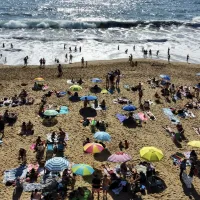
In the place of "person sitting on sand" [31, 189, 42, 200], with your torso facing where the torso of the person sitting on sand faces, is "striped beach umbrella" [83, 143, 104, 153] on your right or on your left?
on your right

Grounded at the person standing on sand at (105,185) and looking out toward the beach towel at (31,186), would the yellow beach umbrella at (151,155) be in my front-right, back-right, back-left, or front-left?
back-right

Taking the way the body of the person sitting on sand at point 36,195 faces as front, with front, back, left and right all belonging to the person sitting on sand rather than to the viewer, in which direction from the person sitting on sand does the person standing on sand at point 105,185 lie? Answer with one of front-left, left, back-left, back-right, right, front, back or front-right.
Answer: right

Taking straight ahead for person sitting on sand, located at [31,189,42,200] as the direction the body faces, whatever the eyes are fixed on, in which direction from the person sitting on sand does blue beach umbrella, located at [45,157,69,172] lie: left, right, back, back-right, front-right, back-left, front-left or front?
front-right

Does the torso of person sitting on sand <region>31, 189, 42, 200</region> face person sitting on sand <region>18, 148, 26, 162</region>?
yes

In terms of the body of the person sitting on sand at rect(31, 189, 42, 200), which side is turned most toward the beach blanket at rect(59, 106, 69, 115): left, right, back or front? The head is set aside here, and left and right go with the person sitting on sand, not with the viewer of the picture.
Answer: front

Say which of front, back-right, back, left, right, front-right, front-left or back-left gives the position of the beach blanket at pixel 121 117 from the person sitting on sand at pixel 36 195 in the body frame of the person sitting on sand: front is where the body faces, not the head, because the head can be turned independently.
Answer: front-right

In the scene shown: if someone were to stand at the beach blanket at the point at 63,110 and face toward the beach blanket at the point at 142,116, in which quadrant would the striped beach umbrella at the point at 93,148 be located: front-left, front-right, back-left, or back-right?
front-right

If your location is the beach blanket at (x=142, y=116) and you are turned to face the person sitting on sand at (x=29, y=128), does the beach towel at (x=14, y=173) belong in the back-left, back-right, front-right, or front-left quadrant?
front-left

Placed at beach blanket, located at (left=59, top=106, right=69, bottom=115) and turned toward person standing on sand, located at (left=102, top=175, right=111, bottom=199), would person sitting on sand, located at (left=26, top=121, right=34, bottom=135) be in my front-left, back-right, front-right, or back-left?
front-right

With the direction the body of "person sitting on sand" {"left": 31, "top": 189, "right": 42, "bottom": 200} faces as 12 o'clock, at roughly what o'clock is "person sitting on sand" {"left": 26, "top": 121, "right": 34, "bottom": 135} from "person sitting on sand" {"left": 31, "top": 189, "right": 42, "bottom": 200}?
"person sitting on sand" {"left": 26, "top": 121, "right": 34, "bottom": 135} is roughly at 12 o'clock from "person sitting on sand" {"left": 31, "top": 189, "right": 42, "bottom": 200}.

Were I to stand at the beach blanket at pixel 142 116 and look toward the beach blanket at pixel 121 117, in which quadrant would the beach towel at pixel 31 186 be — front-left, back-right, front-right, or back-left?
front-left

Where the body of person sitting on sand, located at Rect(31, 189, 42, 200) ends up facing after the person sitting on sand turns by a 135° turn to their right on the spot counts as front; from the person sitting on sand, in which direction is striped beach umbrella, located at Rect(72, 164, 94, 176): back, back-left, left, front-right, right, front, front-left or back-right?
front-left

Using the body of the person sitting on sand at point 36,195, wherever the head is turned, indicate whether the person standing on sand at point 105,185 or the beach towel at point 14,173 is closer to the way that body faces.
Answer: the beach towel

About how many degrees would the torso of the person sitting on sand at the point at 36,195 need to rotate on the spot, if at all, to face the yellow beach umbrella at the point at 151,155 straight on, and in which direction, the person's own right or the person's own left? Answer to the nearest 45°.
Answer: approximately 90° to the person's own right

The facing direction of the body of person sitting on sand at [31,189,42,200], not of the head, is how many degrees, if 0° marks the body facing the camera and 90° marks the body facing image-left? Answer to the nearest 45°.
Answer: approximately 180°
